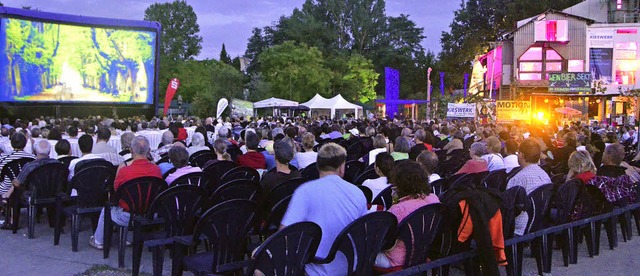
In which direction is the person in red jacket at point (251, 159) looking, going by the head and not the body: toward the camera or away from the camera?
away from the camera

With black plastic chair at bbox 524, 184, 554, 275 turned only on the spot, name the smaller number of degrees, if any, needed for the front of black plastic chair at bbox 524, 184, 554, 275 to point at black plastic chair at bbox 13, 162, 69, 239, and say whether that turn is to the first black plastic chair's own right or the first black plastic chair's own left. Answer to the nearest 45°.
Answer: approximately 45° to the first black plastic chair's own left

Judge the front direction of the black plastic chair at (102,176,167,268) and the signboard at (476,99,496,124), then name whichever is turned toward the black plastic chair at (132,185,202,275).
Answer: the signboard

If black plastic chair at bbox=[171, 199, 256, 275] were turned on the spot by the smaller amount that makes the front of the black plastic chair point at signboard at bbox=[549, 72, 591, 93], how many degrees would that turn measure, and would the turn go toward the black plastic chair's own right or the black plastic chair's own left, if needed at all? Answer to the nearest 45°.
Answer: approximately 90° to the black plastic chair's own right

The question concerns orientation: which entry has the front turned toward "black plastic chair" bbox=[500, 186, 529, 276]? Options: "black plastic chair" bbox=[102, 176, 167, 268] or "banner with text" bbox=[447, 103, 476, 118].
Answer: the banner with text

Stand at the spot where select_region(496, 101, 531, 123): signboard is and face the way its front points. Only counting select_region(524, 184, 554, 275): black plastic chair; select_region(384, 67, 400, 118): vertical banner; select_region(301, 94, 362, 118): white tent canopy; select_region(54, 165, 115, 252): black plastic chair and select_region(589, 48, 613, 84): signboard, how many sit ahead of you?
2

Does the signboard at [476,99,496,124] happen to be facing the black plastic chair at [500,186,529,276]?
yes

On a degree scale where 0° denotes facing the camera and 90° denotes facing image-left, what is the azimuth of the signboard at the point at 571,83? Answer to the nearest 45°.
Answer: approximately 0°

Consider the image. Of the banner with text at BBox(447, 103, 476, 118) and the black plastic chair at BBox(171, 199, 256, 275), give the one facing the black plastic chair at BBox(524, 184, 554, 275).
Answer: the banner with text

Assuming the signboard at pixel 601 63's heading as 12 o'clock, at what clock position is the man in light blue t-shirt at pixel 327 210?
The man in light blue t-shirt is roughly at 12 o'clock from the signboard.

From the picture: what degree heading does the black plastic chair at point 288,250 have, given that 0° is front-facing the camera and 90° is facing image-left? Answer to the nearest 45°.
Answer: approximately 135°

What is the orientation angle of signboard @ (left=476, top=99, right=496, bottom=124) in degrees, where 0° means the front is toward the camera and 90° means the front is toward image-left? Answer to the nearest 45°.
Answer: approximately 0°
